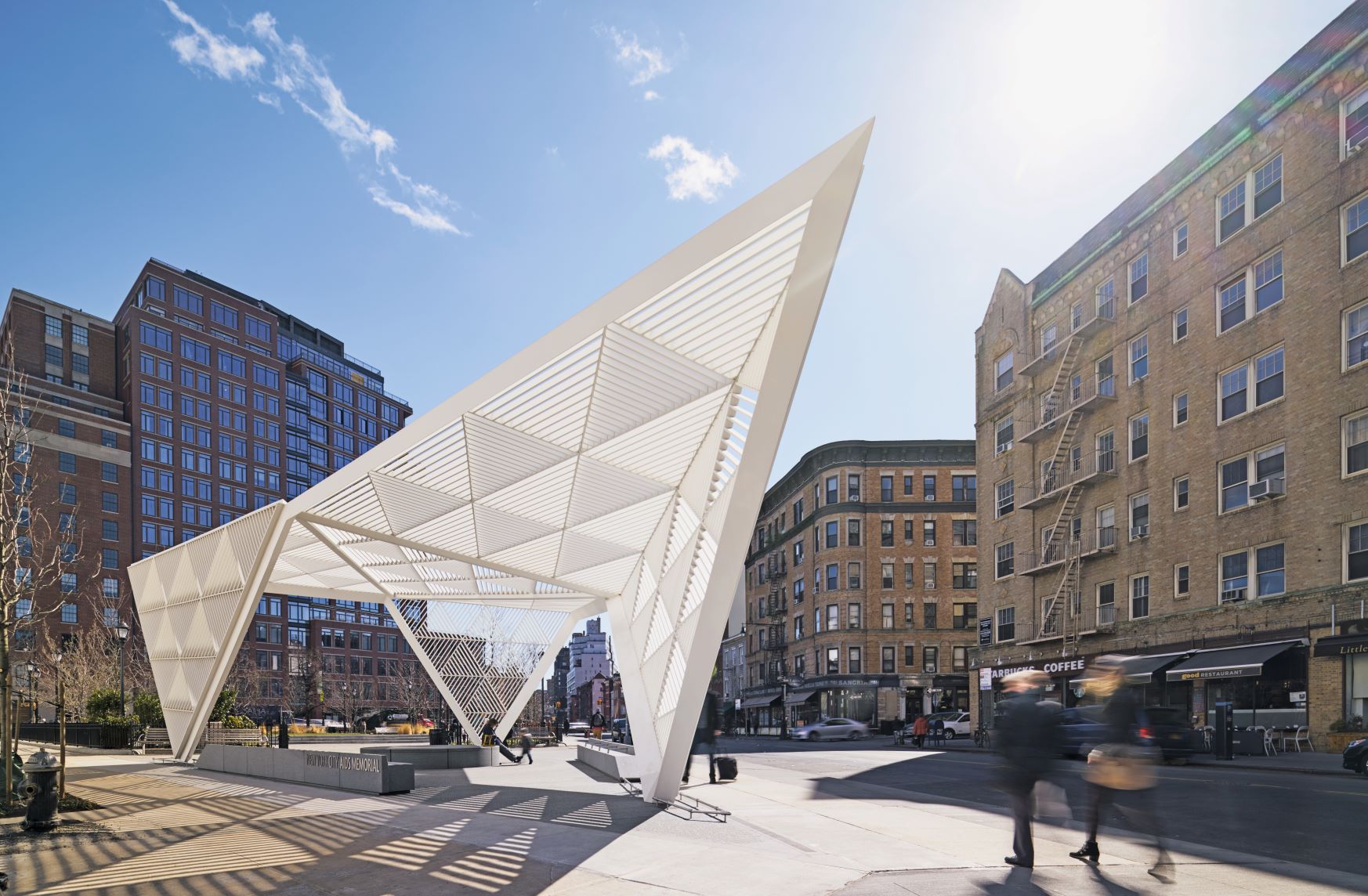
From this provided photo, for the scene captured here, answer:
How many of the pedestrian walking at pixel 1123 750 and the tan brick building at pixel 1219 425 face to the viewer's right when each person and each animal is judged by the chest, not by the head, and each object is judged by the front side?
0

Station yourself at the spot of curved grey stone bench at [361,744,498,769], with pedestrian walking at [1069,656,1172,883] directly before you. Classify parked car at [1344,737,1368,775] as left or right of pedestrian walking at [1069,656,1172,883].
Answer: left

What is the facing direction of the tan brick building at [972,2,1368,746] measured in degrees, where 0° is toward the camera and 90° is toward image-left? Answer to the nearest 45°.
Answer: approximately 45°
